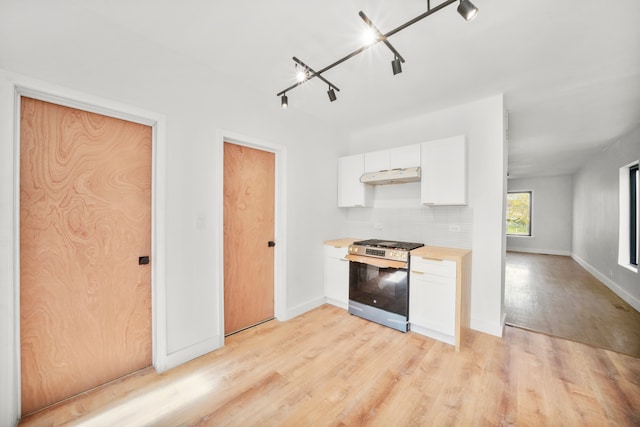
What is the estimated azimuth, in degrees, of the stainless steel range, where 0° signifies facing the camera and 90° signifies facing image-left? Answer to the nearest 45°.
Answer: approximately 45°

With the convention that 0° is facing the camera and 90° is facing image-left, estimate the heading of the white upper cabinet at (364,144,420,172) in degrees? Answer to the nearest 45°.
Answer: approximately 45°

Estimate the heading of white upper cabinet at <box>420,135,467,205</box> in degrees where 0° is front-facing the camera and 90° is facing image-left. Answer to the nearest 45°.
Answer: approximately 45°

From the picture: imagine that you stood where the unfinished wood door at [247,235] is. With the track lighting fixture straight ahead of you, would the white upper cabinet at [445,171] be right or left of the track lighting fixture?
left

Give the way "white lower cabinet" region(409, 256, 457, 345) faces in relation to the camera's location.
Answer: facing the viewer and to the left of the viewer

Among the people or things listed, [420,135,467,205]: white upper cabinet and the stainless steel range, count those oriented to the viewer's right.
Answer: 0

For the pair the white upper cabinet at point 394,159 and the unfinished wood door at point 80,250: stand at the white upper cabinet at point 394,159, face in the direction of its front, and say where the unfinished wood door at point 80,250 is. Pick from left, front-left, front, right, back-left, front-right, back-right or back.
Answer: front

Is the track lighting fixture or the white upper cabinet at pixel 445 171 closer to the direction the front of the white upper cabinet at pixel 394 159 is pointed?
the track lighting fixture

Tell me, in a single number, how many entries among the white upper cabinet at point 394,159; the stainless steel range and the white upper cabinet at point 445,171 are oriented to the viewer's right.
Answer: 0

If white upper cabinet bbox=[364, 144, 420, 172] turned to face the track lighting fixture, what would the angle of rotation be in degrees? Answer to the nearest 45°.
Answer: approximately 45° to its left

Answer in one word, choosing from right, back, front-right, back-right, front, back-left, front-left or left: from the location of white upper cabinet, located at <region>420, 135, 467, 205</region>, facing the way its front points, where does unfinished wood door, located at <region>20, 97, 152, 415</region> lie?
front

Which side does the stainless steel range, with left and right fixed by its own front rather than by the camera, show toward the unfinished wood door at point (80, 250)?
front

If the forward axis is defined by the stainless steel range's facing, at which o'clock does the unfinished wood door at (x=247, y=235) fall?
The unfinished wood door is roughly at 1 o'clock from the stainless steel range.

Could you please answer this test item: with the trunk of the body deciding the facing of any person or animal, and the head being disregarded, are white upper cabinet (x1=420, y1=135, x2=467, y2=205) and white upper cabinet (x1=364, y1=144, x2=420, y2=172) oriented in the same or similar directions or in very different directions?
same or similar directions
